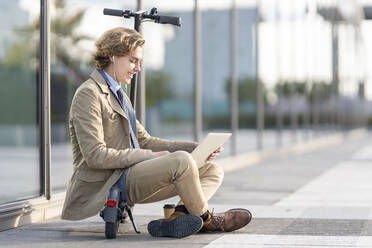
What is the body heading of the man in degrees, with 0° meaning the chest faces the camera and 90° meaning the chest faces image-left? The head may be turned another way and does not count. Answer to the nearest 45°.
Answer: approximately 270°

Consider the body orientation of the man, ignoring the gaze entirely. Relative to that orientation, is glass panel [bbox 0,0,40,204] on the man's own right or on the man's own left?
on the man's own left

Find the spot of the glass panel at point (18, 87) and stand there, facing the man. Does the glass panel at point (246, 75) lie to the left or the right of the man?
left

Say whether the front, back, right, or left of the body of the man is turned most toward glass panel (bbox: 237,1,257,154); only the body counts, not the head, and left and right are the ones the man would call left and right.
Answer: left
